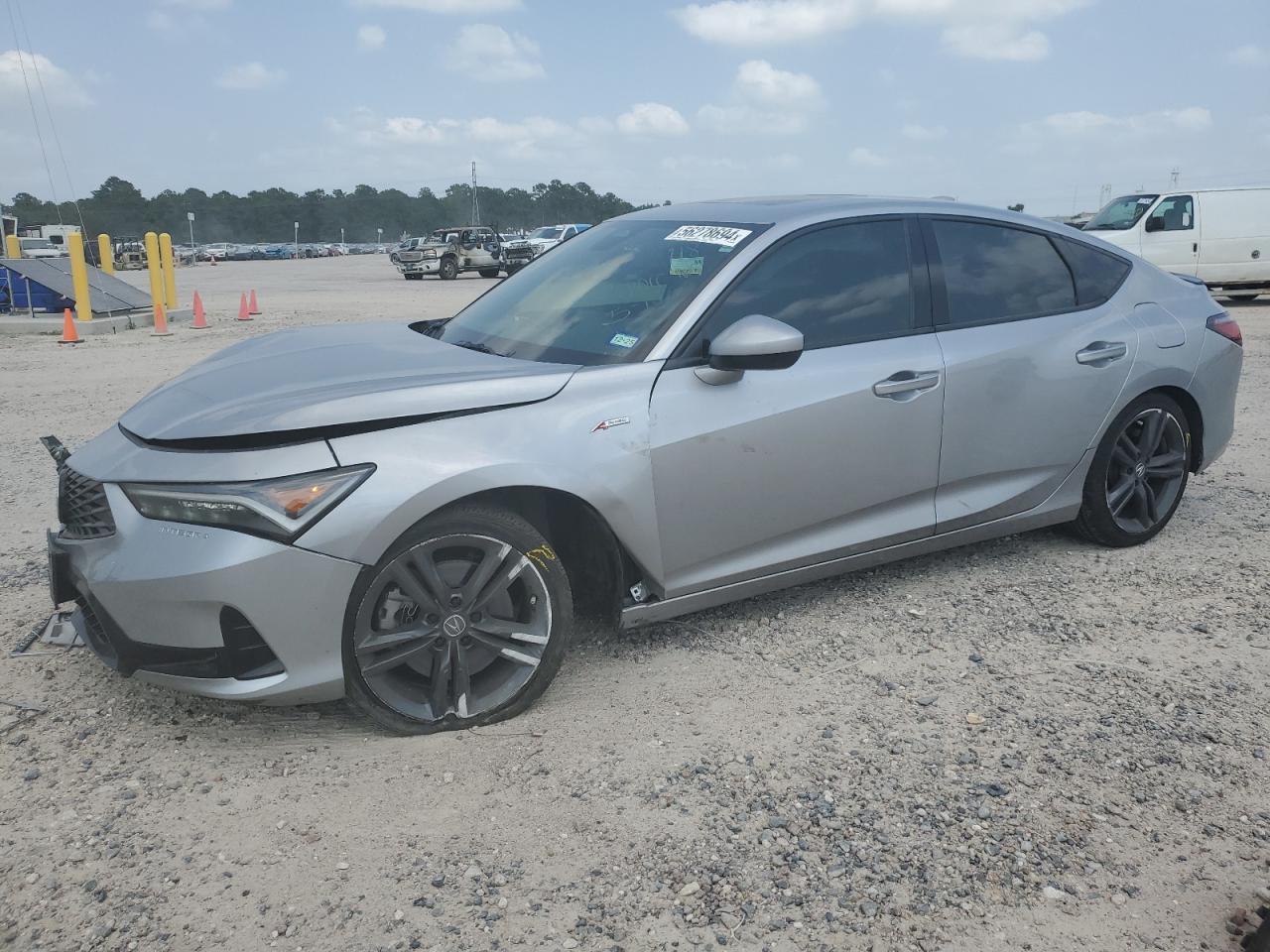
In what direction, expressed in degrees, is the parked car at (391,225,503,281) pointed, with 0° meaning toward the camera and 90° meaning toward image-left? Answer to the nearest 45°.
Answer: approximately 45°

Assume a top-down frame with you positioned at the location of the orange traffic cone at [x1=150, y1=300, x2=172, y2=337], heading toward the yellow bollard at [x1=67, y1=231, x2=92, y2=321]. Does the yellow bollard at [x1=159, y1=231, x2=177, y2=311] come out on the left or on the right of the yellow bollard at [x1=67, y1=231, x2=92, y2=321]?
right

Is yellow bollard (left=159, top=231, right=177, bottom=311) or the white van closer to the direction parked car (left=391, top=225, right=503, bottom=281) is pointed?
the yellow bollard

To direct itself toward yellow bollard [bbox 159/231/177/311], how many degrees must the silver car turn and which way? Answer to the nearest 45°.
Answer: approximately 90° to its right

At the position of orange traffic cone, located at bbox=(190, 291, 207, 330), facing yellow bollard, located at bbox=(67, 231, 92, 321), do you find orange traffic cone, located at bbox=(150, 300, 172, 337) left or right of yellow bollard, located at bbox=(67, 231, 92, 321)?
left

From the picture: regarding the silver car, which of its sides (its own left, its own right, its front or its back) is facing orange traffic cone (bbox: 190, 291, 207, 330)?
right

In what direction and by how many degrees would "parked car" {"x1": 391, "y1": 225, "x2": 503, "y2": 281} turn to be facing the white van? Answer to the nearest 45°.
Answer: approximately 90° to its left

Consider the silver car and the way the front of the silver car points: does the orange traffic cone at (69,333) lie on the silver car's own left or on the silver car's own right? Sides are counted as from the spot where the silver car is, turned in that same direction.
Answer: on the silver car's own right

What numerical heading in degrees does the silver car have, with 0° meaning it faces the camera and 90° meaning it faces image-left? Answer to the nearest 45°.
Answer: approximately 45°

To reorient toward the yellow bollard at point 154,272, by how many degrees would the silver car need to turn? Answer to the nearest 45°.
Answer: approximately 90° to its right

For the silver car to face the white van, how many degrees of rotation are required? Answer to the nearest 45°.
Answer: approximately 180°
